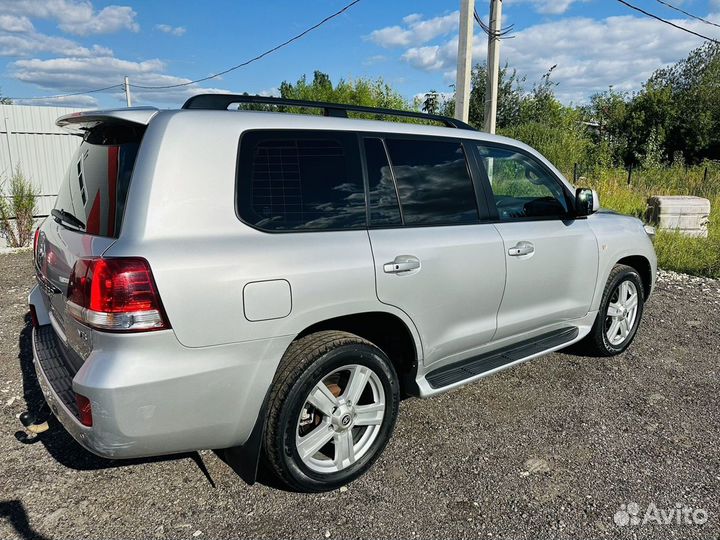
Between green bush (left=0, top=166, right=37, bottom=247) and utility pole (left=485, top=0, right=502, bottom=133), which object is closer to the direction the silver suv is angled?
the utility pole

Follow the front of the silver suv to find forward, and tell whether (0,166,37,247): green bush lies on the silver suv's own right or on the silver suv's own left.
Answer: on the silver suv's own left

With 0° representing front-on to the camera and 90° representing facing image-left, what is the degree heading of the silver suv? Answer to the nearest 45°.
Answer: approximately 225°

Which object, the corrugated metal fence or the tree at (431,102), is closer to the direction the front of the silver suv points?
the tree

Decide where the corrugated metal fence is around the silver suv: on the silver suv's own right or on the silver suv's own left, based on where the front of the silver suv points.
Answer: on the silver suv's own left

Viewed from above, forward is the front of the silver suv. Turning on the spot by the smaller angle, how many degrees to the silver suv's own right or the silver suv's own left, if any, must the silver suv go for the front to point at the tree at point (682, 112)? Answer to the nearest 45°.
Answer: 0° — it already faces it

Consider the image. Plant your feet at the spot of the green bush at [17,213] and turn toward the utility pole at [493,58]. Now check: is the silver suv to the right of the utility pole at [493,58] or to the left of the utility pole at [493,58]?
right

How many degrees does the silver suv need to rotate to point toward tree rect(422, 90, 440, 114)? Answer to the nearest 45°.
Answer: approximately 45° to its left

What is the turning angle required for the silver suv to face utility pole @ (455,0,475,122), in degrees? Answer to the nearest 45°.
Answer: approximately 45° to its left
